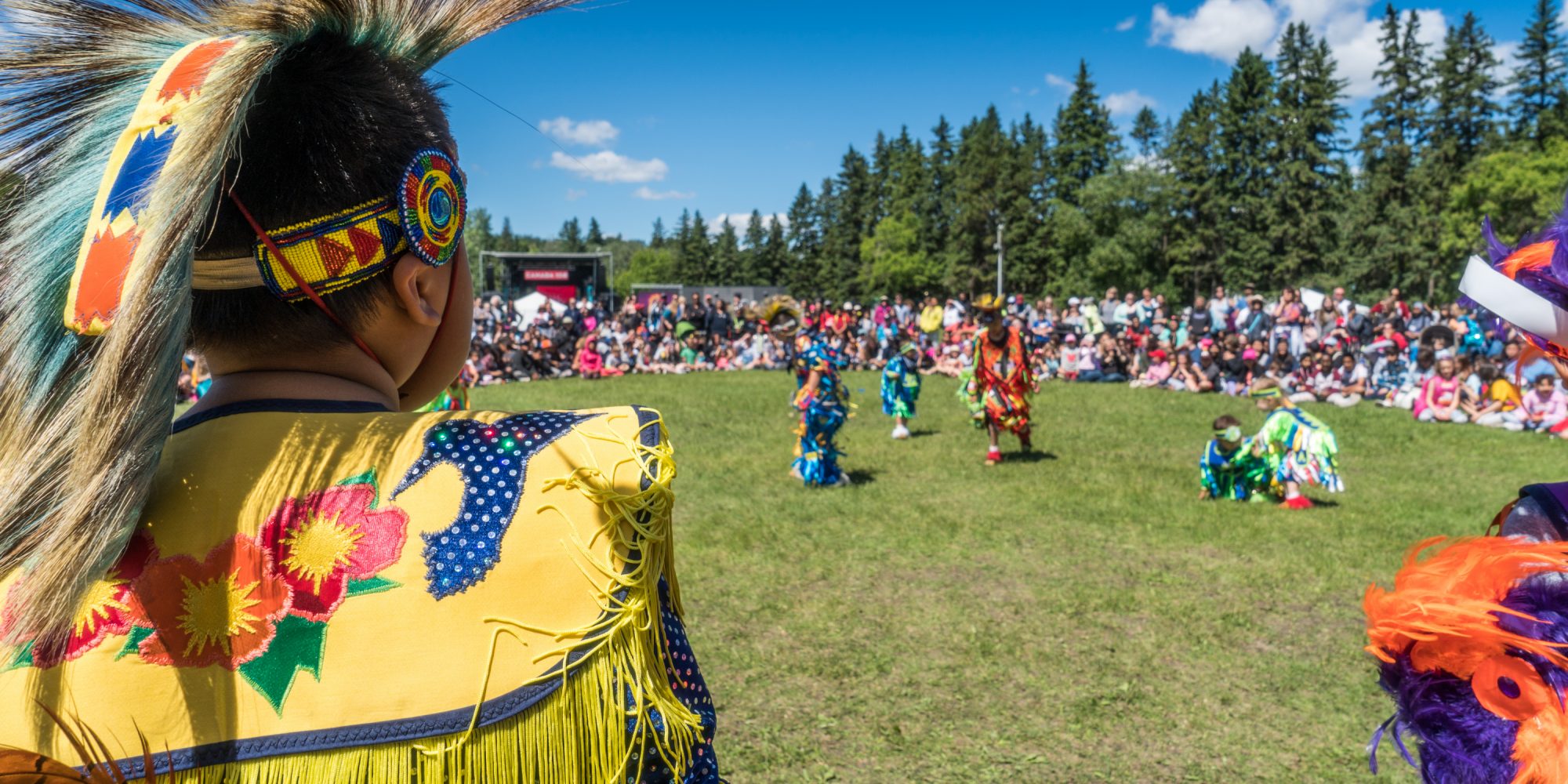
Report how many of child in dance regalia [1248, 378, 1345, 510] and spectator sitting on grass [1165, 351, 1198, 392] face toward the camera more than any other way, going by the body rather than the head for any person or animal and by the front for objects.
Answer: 1

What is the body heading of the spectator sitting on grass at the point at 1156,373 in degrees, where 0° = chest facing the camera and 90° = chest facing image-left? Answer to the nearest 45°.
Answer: approximately 45°

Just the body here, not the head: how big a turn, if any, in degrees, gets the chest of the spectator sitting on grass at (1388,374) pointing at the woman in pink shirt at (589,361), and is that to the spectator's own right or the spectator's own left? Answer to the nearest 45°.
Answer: approximately 45° to the spectator's own right

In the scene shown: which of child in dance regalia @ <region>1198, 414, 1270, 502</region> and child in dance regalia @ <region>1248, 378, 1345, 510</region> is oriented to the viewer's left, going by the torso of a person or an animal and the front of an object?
child in dance regalia @ <region>1248, 378, 1345, 510</region>

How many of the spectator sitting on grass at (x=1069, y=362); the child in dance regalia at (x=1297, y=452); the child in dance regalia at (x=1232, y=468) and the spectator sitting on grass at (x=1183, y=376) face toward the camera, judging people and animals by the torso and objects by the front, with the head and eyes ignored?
3

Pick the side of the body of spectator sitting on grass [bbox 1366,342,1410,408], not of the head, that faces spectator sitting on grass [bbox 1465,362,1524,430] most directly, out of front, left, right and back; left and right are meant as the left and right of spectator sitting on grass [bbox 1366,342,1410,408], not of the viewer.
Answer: left

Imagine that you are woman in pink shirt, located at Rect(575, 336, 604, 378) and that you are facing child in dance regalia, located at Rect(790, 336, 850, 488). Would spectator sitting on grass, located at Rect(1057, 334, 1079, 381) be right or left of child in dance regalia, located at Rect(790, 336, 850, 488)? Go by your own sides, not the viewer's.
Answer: left

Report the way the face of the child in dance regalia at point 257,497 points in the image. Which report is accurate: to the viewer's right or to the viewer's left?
to the viewer's right

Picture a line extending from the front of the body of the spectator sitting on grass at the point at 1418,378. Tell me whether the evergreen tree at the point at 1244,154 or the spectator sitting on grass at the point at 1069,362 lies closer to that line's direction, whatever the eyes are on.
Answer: the spectator sitting on grass

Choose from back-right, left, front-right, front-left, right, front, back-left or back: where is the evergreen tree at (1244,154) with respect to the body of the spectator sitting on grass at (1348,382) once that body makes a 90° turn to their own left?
back-left

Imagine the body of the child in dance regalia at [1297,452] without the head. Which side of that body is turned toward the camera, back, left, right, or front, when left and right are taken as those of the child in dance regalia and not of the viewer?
left

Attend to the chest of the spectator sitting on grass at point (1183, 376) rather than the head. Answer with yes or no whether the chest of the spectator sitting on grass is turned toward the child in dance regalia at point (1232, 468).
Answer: yes
